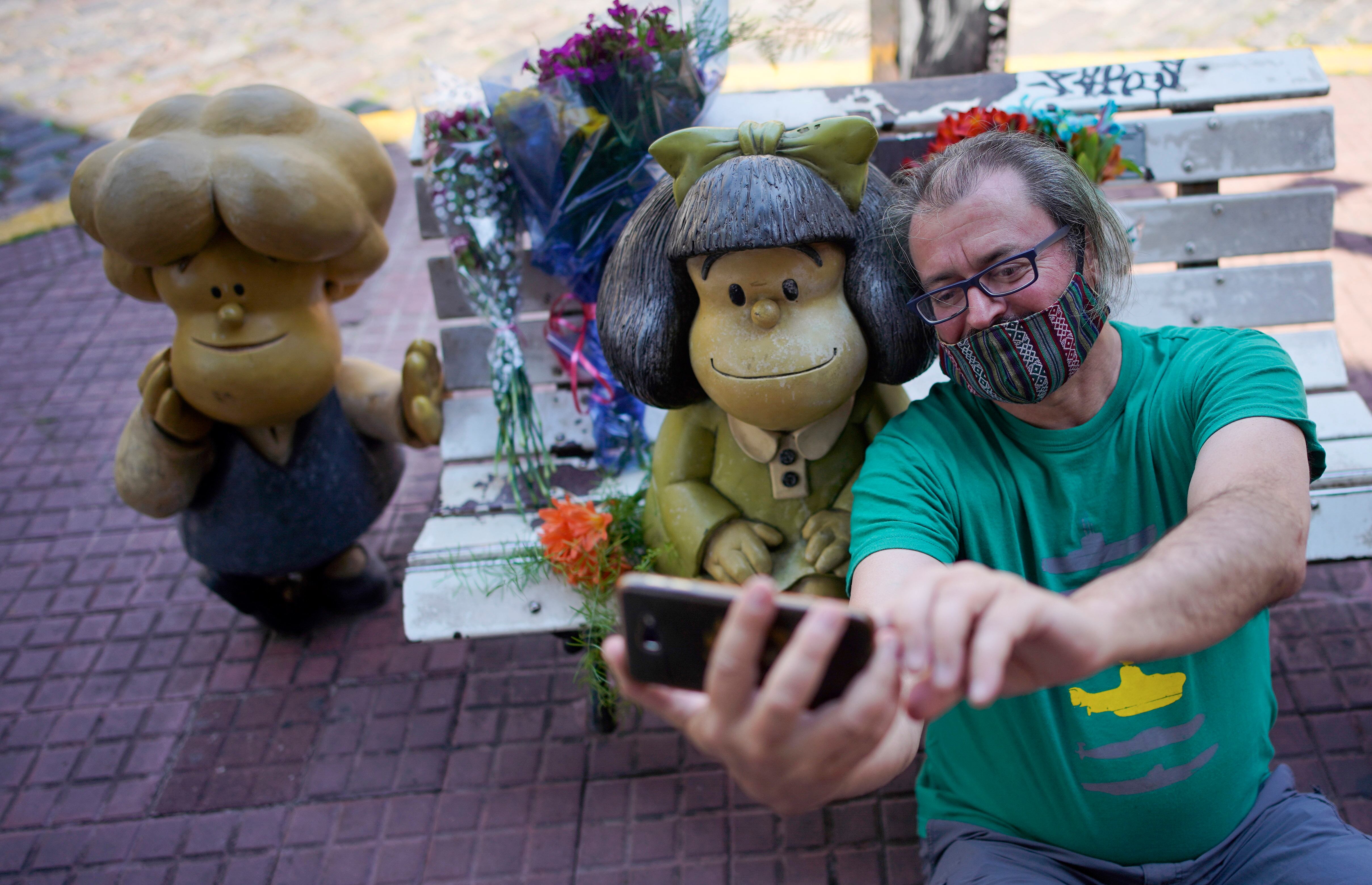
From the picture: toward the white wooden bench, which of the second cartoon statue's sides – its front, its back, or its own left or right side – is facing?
left

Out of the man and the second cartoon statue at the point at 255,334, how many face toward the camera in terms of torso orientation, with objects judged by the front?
2

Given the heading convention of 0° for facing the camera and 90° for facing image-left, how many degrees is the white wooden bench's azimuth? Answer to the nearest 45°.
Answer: approximately 0°

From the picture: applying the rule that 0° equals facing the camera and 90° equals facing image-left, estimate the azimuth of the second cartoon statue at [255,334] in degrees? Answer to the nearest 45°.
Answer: approximately 0°

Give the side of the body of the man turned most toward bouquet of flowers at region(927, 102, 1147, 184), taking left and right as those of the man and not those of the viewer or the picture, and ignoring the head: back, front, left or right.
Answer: back

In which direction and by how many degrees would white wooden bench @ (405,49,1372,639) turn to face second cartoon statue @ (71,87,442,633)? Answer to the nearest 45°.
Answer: approximately 90° to its right
